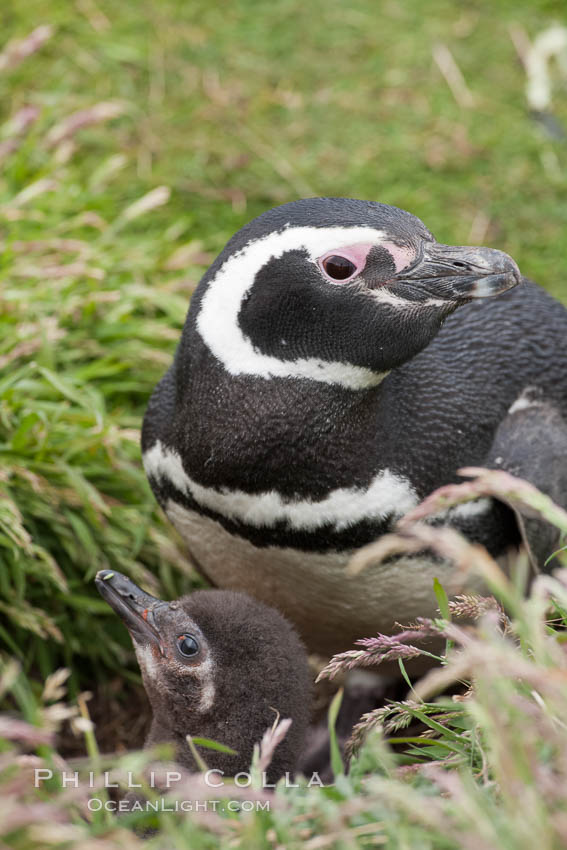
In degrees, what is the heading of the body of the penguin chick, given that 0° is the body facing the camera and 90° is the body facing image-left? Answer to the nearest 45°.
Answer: approximately 90°

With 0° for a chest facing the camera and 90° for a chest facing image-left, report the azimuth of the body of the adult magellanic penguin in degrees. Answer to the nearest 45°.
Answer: approximately 45°
